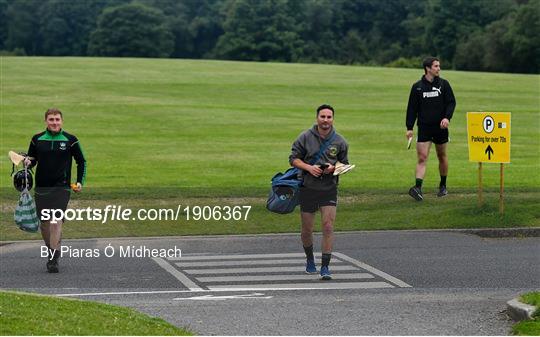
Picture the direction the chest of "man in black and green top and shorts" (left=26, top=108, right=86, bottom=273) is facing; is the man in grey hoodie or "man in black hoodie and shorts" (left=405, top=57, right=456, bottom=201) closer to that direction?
the man in grey hoodie

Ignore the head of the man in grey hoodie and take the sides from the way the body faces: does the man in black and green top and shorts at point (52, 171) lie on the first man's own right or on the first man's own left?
on the first man's own right

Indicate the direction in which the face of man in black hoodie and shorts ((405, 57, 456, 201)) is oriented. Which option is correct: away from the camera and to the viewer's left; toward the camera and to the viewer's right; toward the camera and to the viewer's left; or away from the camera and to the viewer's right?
toward the camera and to the viewer's right

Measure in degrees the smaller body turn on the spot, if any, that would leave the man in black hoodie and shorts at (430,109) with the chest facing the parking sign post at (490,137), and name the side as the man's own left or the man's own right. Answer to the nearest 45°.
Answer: approximately 45° to the man's own left

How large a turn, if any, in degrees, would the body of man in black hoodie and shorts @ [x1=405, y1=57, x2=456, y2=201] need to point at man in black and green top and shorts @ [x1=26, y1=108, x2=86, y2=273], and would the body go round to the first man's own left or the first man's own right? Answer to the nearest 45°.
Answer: approximately 45° to the first man's own right

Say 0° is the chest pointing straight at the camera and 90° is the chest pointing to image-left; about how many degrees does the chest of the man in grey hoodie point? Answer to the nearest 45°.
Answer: approximately 0°

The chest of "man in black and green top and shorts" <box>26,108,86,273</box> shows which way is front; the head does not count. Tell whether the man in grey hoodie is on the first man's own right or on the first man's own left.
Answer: on the first man's own left
